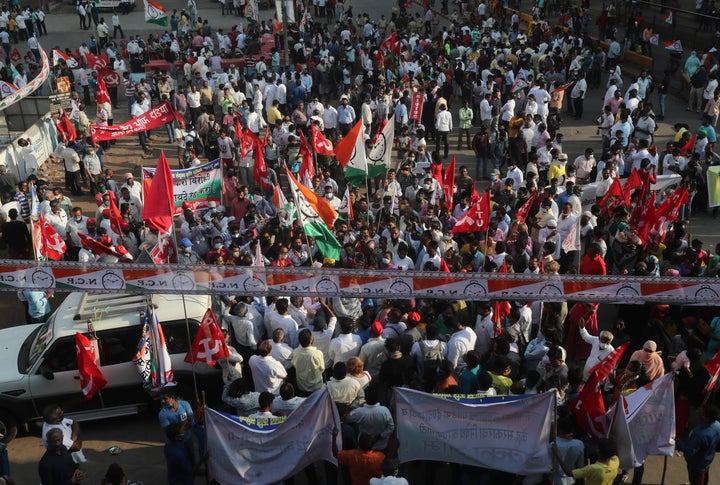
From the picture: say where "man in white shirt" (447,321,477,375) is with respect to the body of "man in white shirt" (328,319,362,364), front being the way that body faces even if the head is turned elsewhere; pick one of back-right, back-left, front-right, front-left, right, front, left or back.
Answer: right

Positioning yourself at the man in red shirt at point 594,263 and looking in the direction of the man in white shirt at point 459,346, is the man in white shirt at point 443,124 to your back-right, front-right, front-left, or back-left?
back-right

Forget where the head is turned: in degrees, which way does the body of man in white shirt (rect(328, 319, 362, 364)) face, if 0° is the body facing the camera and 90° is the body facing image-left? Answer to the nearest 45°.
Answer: approximately 180°

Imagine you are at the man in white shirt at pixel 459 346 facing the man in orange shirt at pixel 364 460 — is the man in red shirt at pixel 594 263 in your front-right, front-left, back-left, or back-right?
back-left

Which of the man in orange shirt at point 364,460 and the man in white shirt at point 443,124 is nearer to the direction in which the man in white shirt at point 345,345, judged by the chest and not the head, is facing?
the man in white shirt

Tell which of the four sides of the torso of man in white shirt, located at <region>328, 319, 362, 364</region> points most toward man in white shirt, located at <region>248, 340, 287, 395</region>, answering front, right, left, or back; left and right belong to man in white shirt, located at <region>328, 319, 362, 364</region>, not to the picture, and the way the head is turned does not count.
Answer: left

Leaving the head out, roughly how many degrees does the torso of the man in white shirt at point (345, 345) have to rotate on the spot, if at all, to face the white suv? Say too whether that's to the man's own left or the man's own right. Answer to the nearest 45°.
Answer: approximately 90° to the man's own left

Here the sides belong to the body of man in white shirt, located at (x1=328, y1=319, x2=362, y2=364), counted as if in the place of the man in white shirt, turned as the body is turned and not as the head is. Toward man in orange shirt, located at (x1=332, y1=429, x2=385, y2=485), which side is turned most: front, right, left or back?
back
